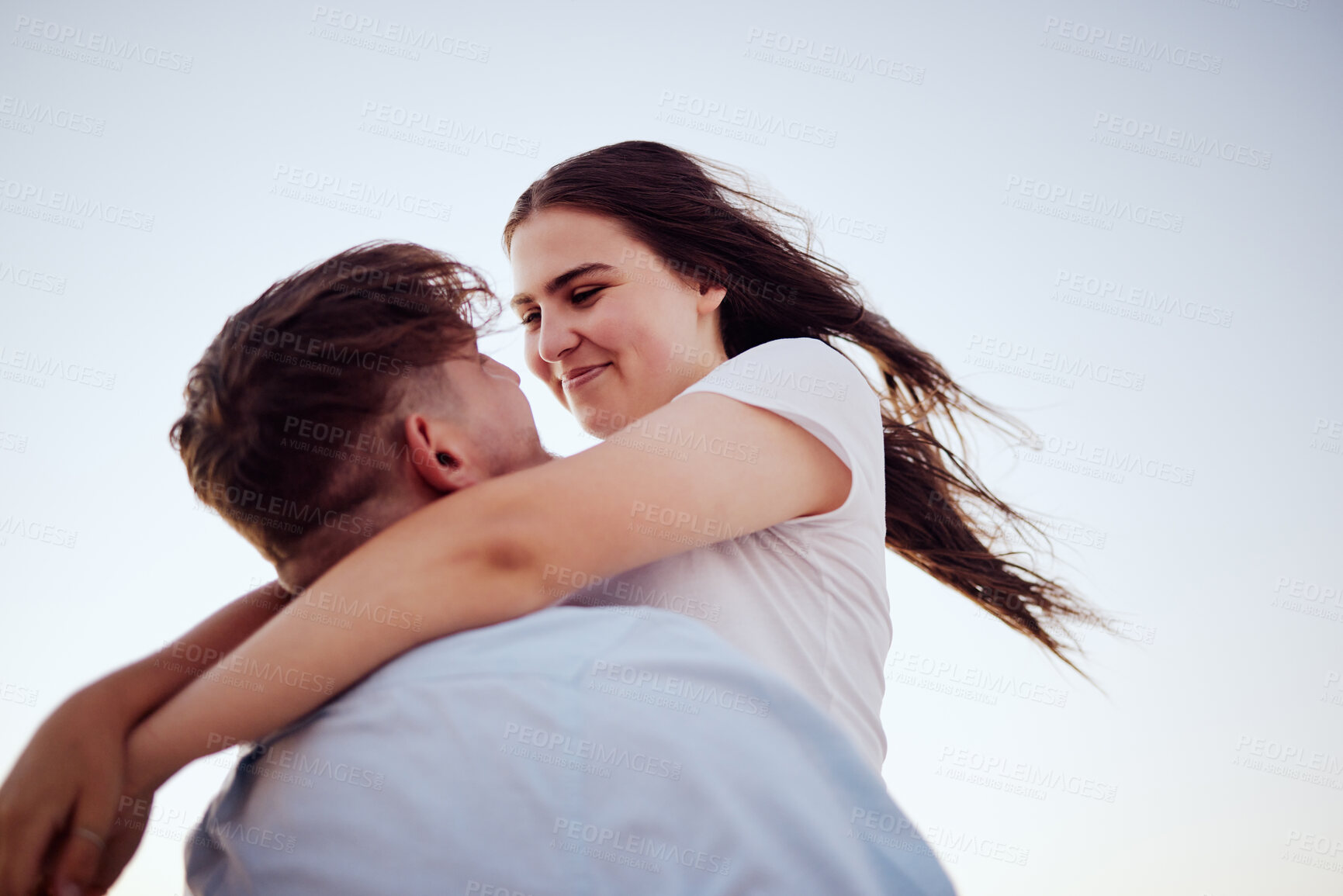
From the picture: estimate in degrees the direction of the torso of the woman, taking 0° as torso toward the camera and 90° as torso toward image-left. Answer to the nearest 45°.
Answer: approximately 90°

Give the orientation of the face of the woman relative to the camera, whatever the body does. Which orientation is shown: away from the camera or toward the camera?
toward the camera

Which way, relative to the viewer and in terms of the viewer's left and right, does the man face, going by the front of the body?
facing away from the viewer and to the right of the viewer

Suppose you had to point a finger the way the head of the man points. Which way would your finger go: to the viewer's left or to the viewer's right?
to the viewer's right
